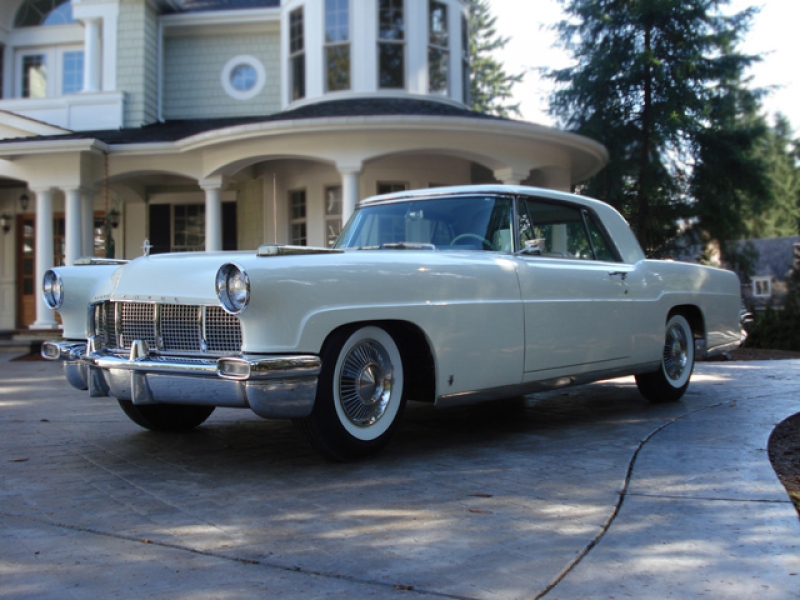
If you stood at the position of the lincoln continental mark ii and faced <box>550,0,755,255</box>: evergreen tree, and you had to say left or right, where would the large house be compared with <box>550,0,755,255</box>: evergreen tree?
left

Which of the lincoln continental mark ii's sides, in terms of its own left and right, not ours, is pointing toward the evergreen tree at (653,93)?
back

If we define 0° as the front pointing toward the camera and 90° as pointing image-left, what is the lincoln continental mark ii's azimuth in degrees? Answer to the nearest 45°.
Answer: approximately 45°

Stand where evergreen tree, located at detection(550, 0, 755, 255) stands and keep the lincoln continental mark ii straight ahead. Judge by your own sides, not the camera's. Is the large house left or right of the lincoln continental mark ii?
right

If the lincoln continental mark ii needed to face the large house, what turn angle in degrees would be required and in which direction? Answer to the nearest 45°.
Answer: approximately 135° to its right

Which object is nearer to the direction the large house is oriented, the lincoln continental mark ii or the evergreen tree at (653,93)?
the lincoln continental mark ii

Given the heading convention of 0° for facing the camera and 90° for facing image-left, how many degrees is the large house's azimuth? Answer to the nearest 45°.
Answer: approximately 0°

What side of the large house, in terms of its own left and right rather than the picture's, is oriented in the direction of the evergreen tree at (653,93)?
left

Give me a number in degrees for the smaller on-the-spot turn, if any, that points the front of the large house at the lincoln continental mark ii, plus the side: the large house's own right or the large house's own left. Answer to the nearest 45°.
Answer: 0° — it already faces it
